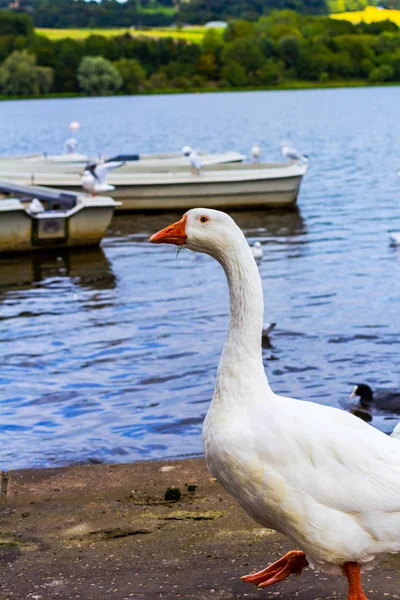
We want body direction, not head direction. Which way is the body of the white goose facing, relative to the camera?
to the viewer's left

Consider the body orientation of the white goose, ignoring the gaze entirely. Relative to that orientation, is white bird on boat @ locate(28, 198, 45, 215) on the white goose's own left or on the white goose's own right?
on the white goose's own right

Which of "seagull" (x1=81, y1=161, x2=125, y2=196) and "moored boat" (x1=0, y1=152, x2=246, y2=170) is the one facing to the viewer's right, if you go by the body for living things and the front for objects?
the moored boat

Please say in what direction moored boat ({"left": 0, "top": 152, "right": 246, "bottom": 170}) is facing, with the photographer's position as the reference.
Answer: facing to the right of the viewer

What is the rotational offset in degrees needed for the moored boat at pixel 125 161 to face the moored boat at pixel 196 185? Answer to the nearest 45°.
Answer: approximately 45° to its right

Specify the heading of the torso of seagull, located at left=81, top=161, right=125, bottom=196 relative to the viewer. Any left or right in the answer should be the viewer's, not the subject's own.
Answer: facing to the left of the viewer

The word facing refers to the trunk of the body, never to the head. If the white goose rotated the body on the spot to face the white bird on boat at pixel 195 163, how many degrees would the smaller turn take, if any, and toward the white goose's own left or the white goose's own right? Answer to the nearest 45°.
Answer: approximately 90° to the white goose's own right
